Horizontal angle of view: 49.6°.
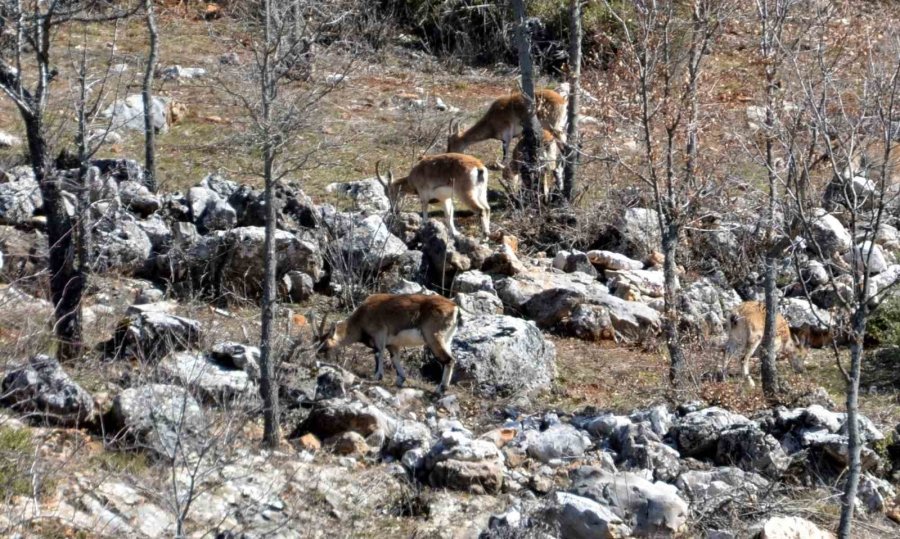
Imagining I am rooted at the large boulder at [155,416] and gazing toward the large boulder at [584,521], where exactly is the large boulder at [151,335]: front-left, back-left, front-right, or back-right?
back-left

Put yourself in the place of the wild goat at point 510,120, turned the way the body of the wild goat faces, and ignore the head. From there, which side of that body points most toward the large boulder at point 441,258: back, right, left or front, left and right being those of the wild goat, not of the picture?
left

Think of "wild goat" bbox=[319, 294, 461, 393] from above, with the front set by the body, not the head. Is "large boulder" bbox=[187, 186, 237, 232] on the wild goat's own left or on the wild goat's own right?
on the wild goat's own right

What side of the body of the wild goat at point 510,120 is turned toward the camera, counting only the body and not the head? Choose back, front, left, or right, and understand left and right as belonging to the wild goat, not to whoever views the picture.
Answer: left

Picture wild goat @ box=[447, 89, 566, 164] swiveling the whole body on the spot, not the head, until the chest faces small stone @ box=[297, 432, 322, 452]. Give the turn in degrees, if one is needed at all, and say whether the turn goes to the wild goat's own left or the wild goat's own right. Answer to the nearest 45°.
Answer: approximately 90° to the wild goat's own left

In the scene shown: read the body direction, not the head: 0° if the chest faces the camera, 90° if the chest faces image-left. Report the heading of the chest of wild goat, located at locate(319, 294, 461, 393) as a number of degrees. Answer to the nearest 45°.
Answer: approximately 90°

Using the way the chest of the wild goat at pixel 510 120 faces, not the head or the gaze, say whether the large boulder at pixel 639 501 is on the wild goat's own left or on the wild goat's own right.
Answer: on the wild goat's own left

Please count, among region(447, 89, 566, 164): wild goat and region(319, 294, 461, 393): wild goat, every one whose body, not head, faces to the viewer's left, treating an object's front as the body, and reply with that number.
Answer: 2
